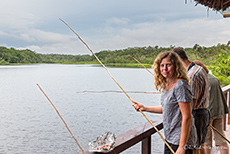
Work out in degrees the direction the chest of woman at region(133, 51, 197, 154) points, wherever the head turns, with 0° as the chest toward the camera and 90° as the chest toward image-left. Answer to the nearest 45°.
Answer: approximately 45°
